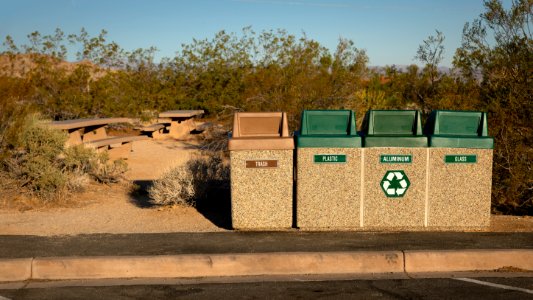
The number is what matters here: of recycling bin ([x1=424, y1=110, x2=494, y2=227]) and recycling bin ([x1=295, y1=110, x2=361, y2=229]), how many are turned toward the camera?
2

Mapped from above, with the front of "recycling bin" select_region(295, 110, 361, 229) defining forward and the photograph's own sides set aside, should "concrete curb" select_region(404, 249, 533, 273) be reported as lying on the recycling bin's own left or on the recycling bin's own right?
on the recycling bin's own left

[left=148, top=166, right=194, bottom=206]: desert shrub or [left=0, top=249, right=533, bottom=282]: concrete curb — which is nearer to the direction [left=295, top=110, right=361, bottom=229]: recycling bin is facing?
the concrete curb

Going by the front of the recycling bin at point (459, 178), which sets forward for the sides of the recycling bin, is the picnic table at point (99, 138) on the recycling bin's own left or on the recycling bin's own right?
on the recycling bin's own right

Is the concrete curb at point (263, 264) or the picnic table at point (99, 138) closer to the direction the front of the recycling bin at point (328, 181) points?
the concrete curb

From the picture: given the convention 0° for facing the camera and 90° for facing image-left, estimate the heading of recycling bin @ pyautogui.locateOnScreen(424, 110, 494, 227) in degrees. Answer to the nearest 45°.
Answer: approximately 0°

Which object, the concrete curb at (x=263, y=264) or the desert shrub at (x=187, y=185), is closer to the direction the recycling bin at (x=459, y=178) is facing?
the concrete curb

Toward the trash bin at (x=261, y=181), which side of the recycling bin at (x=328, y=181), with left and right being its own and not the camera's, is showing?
right
